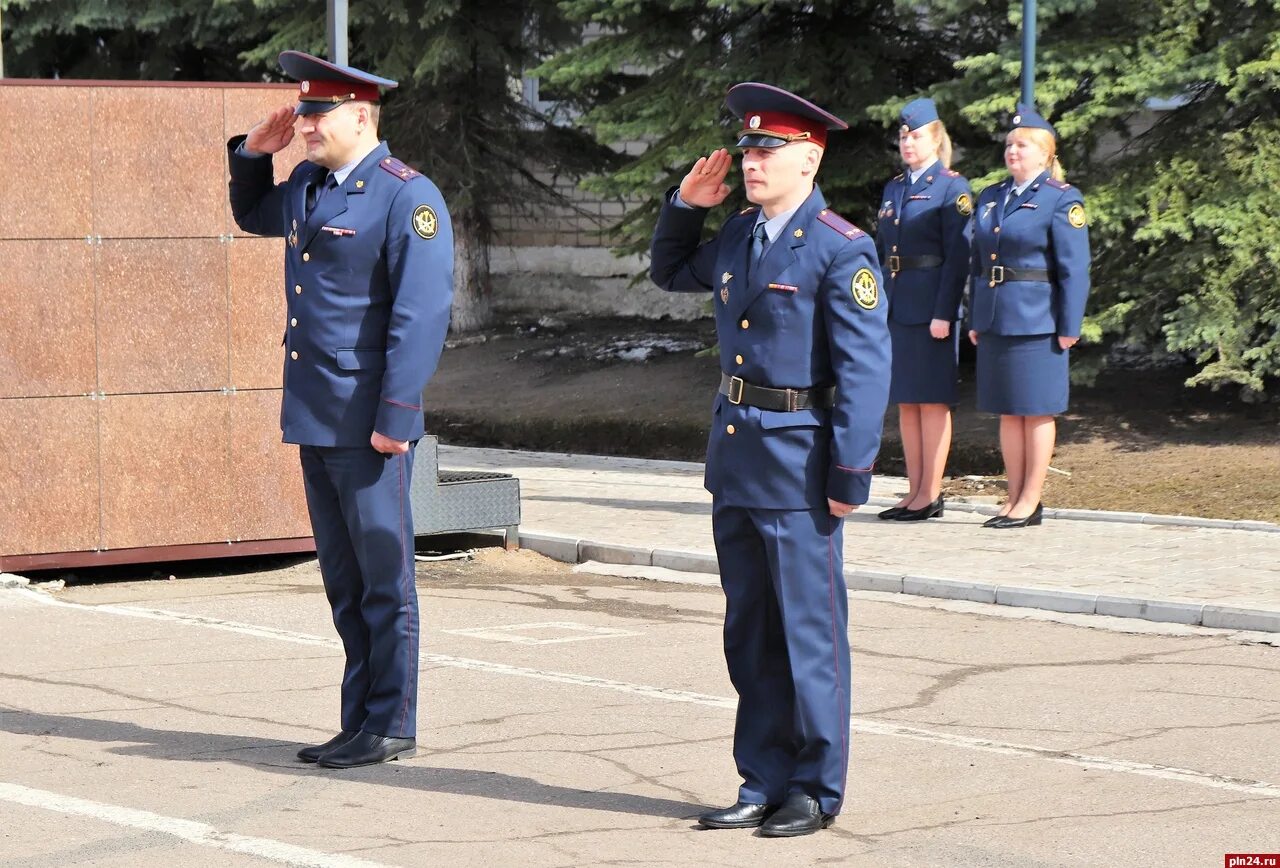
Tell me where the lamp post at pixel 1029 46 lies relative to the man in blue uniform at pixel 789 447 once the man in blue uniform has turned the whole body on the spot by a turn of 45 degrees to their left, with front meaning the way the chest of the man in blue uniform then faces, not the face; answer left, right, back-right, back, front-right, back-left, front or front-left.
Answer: back

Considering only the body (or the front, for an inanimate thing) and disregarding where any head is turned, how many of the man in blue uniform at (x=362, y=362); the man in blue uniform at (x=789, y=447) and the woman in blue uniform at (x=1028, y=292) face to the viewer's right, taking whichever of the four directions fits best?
0

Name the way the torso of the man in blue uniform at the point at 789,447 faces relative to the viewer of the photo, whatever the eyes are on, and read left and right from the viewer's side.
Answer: facing the viewer and to the left of the viewer

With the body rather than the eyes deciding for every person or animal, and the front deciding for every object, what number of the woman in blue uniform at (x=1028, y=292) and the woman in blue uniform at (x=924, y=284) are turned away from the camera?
0

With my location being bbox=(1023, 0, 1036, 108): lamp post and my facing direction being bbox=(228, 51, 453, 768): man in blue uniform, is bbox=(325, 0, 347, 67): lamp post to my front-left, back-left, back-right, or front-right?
front-right

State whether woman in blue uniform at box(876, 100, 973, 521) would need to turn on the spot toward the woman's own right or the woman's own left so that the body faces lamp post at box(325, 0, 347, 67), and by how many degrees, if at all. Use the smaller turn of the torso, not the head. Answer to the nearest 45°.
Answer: approximately 45° to the woman's own right

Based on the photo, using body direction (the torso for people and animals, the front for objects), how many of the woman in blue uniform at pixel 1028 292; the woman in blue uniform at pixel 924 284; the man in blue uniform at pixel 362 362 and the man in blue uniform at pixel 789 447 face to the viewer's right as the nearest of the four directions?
0

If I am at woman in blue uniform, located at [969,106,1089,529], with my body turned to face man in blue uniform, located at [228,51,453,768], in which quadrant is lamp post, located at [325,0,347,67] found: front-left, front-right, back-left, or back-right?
front-right
